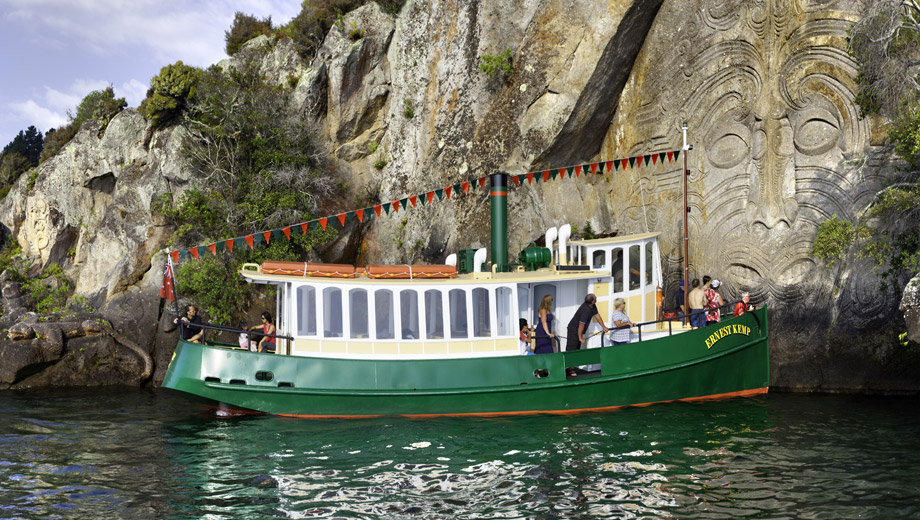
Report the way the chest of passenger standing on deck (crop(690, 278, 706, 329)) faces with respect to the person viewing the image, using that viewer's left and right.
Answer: facing away from the viewer

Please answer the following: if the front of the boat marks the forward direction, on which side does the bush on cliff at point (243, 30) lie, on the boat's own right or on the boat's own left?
on the boat's own left

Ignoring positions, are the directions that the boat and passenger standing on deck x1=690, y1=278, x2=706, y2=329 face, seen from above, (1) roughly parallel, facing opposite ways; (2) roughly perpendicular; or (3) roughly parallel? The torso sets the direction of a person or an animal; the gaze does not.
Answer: roughly perpendicular

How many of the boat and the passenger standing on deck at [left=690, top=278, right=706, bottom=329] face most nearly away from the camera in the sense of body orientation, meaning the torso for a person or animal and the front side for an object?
1

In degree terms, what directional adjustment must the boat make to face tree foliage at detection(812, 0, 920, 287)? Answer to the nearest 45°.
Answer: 0° — it already faces it

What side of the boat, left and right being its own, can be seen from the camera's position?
right

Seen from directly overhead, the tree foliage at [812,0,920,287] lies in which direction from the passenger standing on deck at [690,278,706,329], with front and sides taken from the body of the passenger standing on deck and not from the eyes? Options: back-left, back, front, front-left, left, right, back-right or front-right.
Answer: right

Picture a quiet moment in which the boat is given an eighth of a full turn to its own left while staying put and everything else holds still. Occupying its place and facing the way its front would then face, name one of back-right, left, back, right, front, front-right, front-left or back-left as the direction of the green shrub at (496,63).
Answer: front-left
